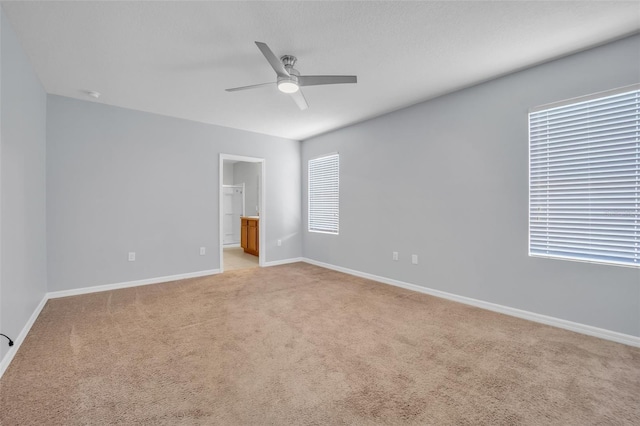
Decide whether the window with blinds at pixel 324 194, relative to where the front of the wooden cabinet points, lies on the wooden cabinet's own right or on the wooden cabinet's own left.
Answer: on the wooden cabinet's own left

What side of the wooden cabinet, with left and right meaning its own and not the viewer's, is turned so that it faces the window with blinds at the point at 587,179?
left

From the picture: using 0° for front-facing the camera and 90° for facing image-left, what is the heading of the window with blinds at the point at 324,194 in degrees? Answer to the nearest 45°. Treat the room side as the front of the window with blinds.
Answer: approximately 45°

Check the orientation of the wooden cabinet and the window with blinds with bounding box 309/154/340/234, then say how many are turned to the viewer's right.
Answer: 0

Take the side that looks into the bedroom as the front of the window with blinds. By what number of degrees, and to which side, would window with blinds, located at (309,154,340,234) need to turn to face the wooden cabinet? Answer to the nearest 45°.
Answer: approximately 90° to its right

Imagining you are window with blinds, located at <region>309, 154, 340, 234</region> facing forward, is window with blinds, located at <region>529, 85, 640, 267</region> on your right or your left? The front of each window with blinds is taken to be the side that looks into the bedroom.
on your left
